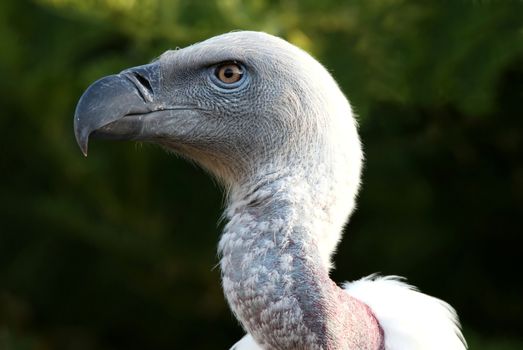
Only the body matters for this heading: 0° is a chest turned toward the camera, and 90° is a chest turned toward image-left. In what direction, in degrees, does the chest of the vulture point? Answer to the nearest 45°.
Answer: approximately 90°
